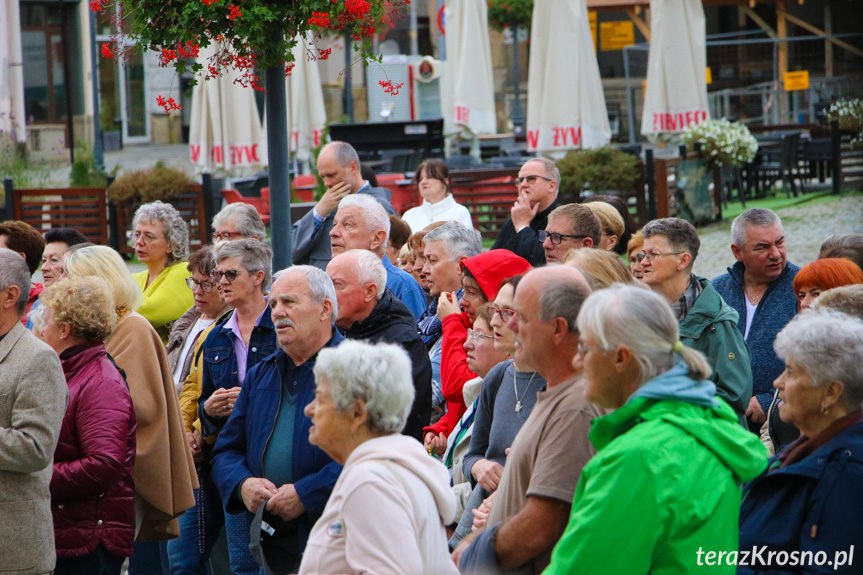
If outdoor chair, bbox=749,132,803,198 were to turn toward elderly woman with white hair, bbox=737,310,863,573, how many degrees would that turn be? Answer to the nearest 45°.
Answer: approximately 90° to its left

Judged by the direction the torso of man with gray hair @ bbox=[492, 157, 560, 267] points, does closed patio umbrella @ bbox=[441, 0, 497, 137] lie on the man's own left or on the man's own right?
on the man's own right

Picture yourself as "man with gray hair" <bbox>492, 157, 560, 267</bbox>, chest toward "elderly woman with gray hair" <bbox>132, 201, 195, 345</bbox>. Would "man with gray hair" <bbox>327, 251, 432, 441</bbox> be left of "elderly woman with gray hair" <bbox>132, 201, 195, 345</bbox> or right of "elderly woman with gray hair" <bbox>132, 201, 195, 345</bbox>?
left

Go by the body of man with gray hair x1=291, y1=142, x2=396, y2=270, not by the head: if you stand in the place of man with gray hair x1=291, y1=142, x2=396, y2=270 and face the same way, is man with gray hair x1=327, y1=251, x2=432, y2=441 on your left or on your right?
on your left

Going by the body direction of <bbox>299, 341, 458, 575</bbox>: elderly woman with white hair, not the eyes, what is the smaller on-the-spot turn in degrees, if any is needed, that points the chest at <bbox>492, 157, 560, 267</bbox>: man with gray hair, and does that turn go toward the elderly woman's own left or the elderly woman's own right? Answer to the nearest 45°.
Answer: approximately 90° to the elderly woman's own right

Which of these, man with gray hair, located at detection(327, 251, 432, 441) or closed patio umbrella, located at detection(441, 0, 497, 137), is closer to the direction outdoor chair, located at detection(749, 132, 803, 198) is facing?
the closed patio umbrella

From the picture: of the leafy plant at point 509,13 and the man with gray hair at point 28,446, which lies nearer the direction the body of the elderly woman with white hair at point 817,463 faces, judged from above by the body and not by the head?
the man with gray hair
